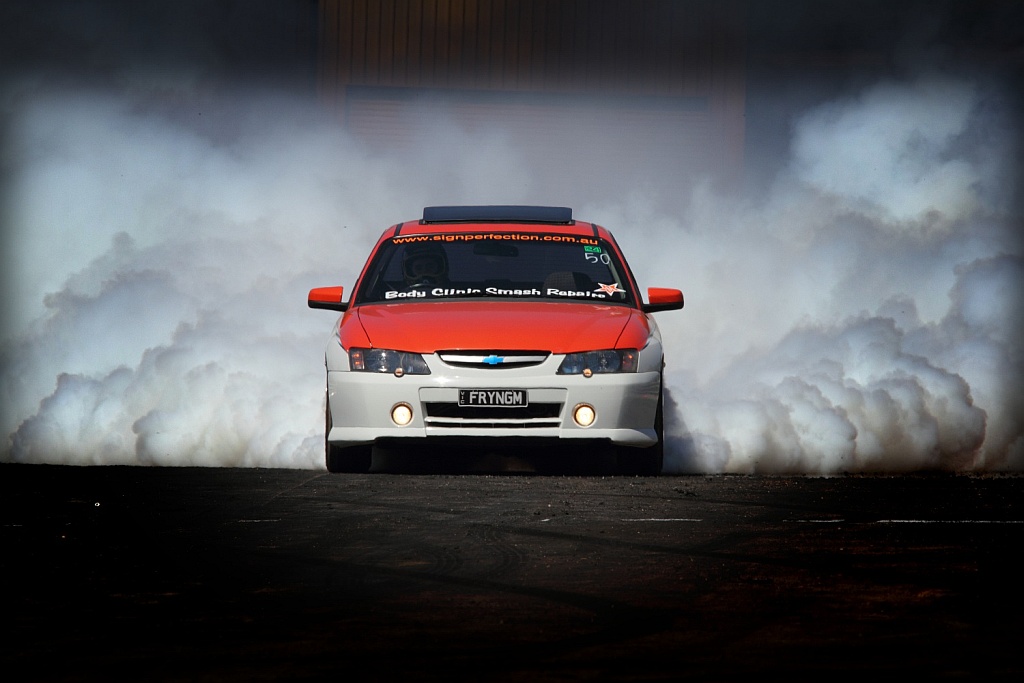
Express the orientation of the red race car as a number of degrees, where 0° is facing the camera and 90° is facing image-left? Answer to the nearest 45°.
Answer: approximately 0°
